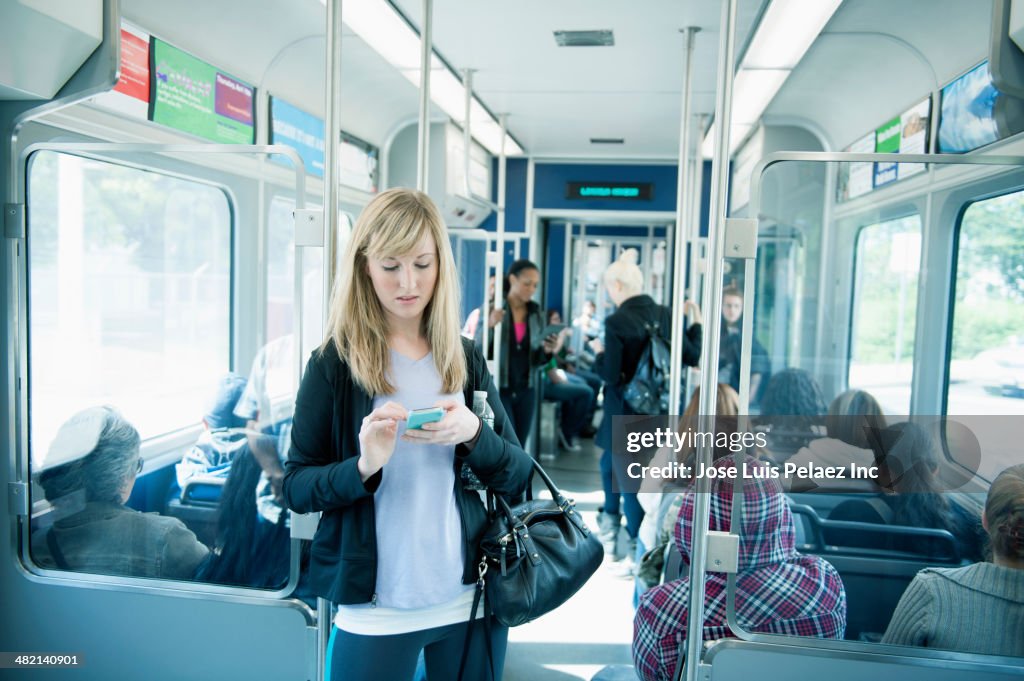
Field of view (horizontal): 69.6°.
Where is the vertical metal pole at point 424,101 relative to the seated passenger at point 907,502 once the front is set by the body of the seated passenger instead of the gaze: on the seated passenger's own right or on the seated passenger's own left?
on the seated passenger's own left

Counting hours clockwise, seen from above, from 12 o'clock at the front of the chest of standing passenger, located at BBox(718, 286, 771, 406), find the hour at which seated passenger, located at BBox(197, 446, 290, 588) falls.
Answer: The seated passenger is roughly at 1 o'clock from the standing passenger.

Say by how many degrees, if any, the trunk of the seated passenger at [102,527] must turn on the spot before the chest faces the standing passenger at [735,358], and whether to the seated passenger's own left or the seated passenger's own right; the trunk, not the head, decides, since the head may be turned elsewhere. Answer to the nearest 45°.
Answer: approximately 90° to the seated passenger's own right

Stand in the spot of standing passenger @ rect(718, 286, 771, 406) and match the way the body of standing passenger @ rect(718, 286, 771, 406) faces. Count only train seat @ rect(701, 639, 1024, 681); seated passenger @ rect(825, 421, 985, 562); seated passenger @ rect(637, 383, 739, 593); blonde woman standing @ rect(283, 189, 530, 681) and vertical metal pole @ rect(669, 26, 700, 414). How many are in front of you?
5

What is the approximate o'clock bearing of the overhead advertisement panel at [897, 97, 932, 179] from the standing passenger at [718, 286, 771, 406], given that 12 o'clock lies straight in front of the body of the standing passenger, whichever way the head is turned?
The overhead advertisement panel is roughly at 11 o'clock from the standing passenger.

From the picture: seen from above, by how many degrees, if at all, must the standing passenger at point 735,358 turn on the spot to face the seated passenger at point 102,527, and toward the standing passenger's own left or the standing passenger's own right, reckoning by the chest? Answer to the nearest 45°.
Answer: approximately 45° to the standing passenger's own right

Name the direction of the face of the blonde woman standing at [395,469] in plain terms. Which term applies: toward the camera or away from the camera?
toward the camera

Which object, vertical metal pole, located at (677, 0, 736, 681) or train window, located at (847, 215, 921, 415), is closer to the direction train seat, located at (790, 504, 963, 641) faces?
the train window

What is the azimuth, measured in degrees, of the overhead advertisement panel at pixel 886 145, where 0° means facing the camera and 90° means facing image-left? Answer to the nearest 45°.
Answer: approximately 45°

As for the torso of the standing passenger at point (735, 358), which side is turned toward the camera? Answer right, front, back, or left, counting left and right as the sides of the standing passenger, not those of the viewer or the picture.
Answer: front

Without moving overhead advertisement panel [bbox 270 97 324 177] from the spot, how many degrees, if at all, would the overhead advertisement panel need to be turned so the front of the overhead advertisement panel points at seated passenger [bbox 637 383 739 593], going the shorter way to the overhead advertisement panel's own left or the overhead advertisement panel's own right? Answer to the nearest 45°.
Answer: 0° — it already faces them

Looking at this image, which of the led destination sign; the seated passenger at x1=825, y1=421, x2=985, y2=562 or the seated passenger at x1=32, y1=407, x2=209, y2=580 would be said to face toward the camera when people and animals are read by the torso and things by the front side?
the led destination sign

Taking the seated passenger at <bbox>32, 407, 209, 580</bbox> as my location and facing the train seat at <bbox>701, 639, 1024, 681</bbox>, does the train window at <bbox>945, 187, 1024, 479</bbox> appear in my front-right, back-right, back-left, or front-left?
front-left

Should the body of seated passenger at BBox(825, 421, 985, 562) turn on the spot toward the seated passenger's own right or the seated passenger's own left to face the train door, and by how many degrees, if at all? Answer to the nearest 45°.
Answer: approximately 45° to the seated passenger's own left

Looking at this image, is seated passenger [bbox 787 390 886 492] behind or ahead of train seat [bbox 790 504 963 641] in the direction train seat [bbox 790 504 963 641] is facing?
ahead

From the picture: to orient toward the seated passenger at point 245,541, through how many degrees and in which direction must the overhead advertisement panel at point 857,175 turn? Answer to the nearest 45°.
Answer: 0° — it already faces them

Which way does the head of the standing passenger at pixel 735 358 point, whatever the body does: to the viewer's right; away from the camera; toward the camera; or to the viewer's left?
toward the camera

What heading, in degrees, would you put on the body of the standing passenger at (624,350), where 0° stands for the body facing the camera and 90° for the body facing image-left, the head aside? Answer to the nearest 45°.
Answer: approximately 135°

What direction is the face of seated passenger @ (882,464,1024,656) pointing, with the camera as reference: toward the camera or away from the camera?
away from the camera

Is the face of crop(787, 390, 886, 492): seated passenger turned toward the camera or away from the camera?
away from the camera
